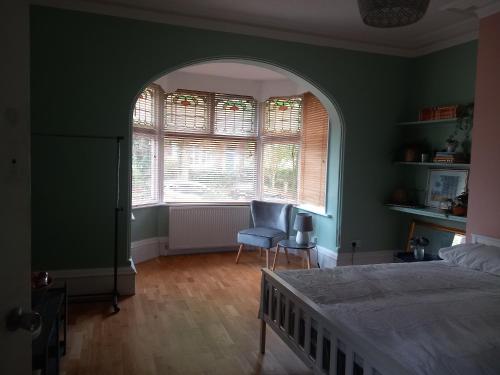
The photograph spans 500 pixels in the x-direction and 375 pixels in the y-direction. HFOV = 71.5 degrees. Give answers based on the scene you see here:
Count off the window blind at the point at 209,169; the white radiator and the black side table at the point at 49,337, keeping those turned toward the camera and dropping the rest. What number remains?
2

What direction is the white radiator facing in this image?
toward the camera

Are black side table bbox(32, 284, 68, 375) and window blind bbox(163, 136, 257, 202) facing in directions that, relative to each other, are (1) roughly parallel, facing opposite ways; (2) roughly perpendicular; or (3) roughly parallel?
roughly perpendicular

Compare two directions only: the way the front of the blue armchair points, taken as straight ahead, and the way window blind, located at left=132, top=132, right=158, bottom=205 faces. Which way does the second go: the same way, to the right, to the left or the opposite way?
to the left

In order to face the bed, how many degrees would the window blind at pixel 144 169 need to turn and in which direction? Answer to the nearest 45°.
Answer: approximately 45° to its right

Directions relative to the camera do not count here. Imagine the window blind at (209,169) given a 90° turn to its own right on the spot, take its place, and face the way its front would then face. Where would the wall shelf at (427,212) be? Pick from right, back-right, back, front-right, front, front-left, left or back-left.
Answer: back-left

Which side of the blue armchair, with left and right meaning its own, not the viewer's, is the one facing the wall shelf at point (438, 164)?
left

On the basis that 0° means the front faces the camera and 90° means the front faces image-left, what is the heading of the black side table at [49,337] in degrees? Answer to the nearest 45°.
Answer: approximately 270°

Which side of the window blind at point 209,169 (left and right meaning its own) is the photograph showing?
front

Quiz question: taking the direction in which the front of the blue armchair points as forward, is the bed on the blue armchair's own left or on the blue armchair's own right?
on the blue armchair's own left

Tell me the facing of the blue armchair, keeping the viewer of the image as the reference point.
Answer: facing the viewer and to the left of the viewer

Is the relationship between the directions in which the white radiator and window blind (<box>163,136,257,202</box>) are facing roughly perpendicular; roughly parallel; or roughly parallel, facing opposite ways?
roughly parallel

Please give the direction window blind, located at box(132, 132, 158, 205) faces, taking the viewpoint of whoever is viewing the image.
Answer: facing the viewer and to the right of the viewer

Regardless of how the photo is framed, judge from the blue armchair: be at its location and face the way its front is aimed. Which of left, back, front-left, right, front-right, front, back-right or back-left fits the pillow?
left
